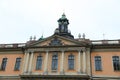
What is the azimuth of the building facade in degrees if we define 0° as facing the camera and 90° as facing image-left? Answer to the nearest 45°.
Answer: approximately 0°
